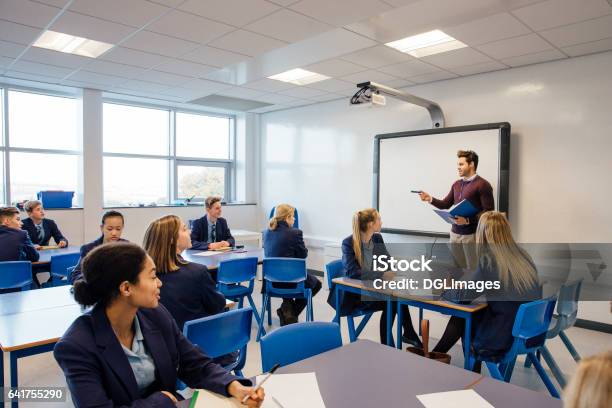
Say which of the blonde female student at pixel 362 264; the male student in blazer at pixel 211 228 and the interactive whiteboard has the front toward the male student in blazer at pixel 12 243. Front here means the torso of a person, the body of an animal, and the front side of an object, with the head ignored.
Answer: the interactive whiteboard

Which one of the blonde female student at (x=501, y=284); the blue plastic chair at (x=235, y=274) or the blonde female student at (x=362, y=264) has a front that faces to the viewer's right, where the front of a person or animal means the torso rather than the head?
the blonde female student at (x=362, y=264)

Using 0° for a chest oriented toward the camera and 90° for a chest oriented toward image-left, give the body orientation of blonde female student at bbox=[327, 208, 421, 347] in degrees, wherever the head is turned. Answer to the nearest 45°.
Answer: approximately 270°

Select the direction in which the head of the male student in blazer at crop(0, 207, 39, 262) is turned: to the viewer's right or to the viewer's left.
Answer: to the viewer's right

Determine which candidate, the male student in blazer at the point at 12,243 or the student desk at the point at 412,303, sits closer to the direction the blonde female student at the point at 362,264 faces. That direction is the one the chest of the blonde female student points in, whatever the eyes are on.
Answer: the student desk

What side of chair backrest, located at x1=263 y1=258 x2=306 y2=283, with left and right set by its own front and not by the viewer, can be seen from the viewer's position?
back

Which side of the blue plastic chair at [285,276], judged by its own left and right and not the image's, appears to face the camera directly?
back

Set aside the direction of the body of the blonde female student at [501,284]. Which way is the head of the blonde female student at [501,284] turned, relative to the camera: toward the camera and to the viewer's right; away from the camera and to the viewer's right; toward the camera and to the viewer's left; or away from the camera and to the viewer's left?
away from the camera and to the viewer's left

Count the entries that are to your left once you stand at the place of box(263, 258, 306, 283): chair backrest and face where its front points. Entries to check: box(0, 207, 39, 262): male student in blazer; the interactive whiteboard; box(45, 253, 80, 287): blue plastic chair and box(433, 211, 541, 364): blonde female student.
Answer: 2

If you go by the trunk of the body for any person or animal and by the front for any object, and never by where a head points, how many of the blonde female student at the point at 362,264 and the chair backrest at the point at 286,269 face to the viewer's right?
1
